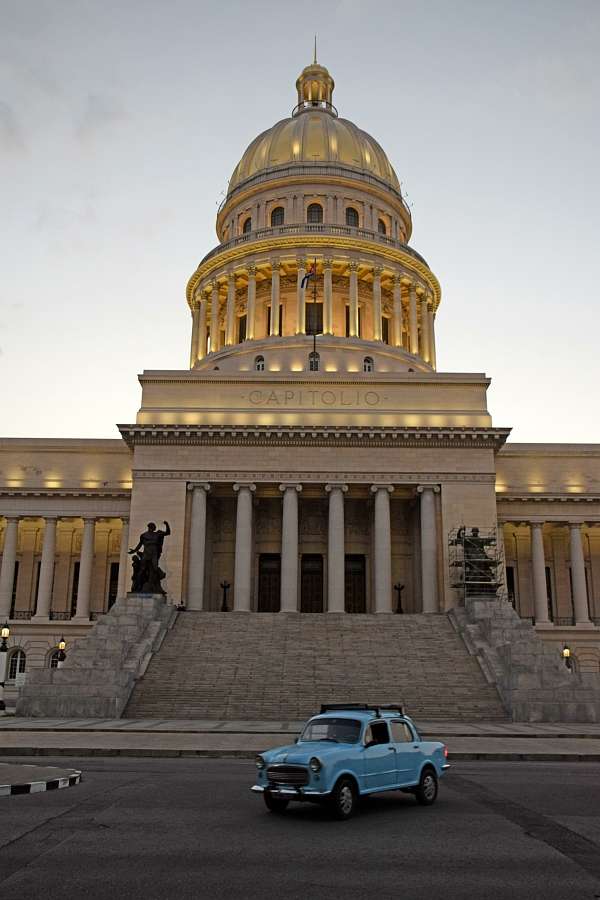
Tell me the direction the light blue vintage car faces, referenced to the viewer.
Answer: facing the viewer and to the left of the viewer

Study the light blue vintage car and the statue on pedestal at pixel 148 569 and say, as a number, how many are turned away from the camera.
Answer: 0

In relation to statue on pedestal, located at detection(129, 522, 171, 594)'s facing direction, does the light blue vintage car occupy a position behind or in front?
in front

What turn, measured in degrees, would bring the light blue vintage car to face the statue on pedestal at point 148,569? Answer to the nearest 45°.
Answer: approximately 135° to its right

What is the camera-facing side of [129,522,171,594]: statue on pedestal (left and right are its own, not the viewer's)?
front
